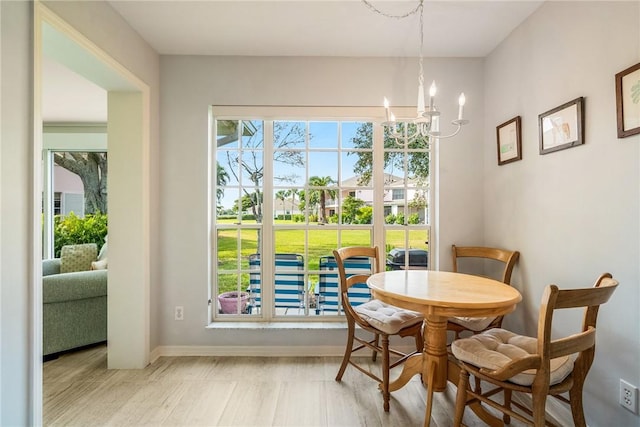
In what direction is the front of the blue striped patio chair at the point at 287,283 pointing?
away from the camera

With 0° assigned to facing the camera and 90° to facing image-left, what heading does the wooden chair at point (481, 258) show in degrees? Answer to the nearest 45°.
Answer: approximately 45°

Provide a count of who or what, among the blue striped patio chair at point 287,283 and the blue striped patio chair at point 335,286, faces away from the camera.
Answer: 2

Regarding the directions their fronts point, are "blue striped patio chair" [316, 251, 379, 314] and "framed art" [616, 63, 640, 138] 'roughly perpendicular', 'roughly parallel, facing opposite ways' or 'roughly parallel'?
roughly perpendicular

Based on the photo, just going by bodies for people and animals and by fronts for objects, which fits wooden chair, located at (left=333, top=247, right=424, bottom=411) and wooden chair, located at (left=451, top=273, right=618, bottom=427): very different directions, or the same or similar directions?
very different directions

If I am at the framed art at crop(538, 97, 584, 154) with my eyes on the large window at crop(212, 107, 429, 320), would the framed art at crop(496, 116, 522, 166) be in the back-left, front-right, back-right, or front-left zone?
front-right

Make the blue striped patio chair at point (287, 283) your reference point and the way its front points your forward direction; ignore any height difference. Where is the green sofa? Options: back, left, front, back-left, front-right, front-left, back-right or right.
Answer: left

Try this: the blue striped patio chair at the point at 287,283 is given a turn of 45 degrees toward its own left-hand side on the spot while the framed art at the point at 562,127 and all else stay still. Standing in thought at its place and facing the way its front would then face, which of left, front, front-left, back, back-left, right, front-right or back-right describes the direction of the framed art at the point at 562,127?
back

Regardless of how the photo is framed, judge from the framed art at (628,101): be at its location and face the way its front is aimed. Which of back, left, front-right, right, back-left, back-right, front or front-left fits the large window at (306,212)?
front-right

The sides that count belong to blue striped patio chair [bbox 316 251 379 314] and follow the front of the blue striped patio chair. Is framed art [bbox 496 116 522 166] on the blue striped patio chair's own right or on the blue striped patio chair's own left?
on the blue striped patio chair's own right

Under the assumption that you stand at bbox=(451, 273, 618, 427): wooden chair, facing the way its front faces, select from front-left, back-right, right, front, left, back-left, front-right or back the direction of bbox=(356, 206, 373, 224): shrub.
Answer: front

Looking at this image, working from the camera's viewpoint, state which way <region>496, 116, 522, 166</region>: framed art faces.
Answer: facing the viewer and to the left of the viewer

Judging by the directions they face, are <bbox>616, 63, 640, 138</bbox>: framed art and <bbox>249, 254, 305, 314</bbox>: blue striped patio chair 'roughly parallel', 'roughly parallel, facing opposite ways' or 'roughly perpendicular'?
roughly perpendicular

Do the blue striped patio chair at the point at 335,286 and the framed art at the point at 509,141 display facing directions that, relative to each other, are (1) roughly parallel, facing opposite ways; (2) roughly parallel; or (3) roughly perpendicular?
roughly perpendicular

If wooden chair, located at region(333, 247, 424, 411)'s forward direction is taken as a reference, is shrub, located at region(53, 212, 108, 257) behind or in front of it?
behind

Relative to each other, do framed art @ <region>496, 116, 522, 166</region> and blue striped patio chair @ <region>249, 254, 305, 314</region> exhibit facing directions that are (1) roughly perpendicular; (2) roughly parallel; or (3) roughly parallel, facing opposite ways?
roughly perpendicular
